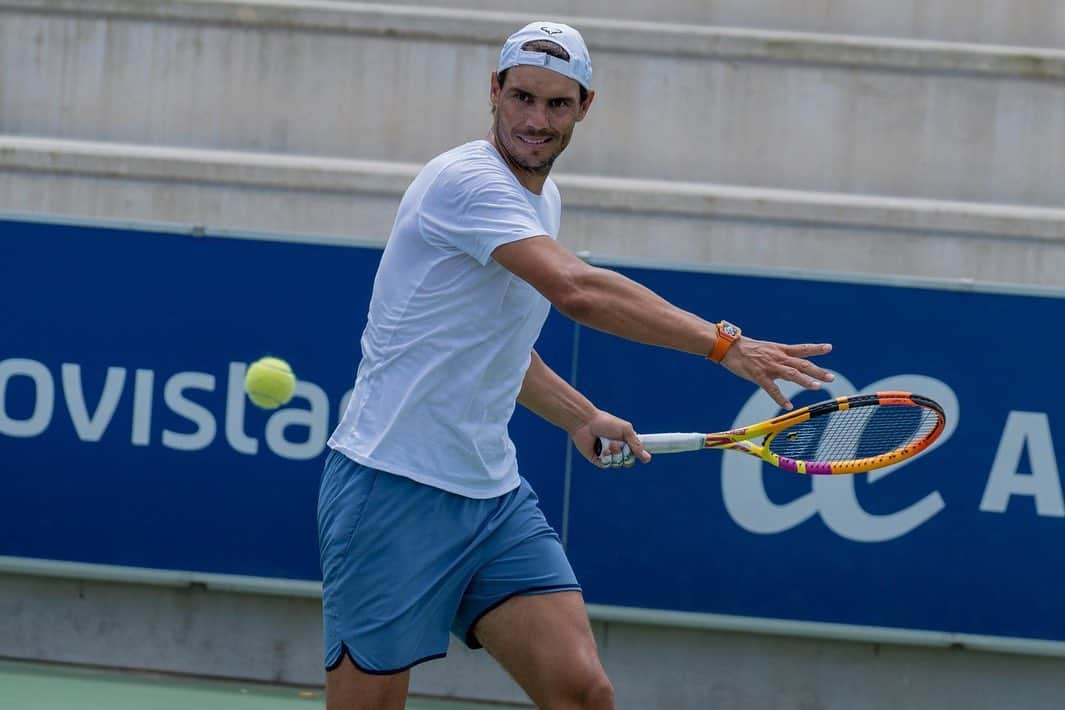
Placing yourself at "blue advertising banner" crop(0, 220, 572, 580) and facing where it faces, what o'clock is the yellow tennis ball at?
The yellow tennis ball is roughly at 11 o'clock from the blue advertising banner.

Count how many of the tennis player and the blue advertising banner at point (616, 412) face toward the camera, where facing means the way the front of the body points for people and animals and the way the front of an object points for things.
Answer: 1

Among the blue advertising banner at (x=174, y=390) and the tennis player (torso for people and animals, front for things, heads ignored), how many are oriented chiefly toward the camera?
1

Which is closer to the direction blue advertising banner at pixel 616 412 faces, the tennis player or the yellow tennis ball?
the tennis player

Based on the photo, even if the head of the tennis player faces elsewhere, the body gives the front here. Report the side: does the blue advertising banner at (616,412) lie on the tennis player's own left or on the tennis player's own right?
on the tennis player's own left

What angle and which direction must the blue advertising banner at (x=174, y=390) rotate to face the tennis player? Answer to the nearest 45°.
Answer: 0° — it already faces them

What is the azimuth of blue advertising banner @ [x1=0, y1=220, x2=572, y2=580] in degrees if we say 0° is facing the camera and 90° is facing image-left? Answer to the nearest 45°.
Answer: approximately 0°

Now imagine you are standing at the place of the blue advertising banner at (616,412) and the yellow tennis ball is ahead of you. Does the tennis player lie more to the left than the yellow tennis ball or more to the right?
left

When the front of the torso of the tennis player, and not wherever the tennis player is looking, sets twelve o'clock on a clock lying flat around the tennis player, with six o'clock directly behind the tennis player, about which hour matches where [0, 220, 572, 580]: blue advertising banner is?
The blue advertising banner is roughly at 8 o'clock from the tennis player.
